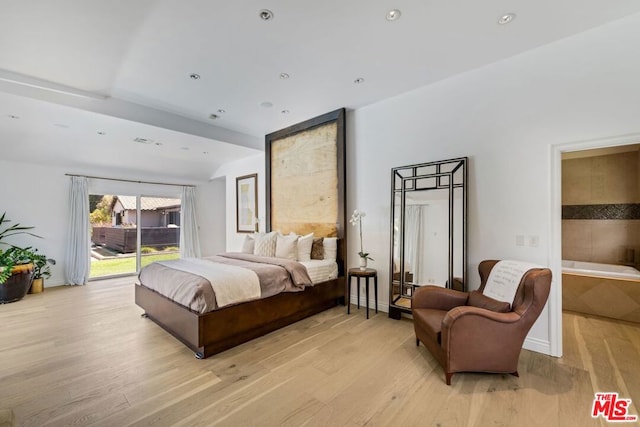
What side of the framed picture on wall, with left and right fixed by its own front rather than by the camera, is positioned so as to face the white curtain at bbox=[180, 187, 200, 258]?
right

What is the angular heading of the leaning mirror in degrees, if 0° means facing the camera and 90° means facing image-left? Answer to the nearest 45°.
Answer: approximately 45°

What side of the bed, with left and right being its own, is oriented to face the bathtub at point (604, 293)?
left

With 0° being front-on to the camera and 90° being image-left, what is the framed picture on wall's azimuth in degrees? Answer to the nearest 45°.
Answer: approximately 45°

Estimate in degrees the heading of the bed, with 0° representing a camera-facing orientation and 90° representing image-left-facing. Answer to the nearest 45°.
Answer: approximately 45°

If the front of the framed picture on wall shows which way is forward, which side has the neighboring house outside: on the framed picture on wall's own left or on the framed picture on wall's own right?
on the framed picture on wall's own right

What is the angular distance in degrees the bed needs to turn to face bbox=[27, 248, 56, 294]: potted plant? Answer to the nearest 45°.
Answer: approximately 90° to its right

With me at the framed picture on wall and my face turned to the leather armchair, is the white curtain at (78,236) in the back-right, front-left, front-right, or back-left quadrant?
back-right

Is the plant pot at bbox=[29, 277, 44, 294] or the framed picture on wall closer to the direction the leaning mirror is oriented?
the plant pot
